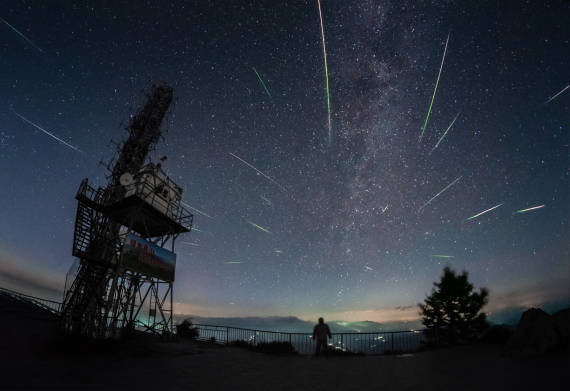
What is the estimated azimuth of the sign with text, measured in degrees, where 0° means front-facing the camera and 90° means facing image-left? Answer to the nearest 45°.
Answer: approximately 315°

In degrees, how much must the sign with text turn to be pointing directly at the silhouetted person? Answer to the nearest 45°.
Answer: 0° — it already faces them

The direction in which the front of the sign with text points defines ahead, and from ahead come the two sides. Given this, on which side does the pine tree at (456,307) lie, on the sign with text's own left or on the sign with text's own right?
on the sign with text's own left

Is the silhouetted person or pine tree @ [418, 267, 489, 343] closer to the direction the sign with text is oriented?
the silhouetted person
